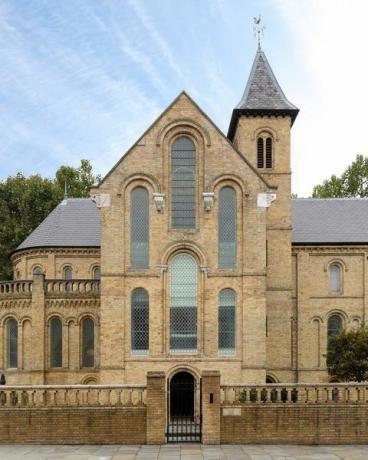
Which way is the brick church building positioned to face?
toward the camera

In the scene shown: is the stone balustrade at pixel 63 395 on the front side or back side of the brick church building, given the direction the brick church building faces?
on the front side

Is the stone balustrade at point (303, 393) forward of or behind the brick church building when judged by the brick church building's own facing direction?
forward

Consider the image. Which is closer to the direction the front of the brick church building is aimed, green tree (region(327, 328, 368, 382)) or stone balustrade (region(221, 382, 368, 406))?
the stone balustrade
